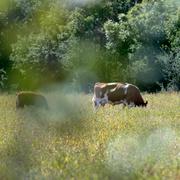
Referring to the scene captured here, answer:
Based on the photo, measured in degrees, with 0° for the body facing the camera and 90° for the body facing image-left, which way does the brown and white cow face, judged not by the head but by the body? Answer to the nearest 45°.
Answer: approximately 270°
